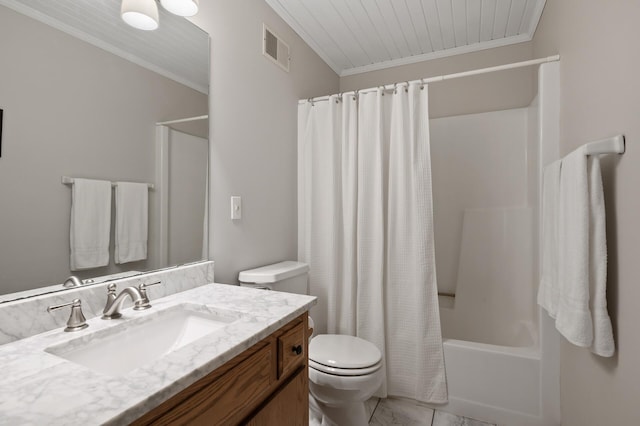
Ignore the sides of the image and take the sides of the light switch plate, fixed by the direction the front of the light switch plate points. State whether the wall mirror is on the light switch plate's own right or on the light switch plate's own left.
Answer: on the light switch plate's own right

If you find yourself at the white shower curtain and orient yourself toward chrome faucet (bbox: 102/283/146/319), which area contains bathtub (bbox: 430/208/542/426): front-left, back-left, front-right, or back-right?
back-left

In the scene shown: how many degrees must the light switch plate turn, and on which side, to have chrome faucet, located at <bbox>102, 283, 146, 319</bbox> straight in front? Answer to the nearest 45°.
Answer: approximately 90° to its right

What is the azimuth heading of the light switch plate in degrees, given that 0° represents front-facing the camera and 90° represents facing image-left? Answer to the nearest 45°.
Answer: approximately 315°

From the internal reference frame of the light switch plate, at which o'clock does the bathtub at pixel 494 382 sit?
The bathtub is roughly at 11 o'clock from the light switch plate.

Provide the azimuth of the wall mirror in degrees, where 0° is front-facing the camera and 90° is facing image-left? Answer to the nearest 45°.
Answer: approximately 315°
